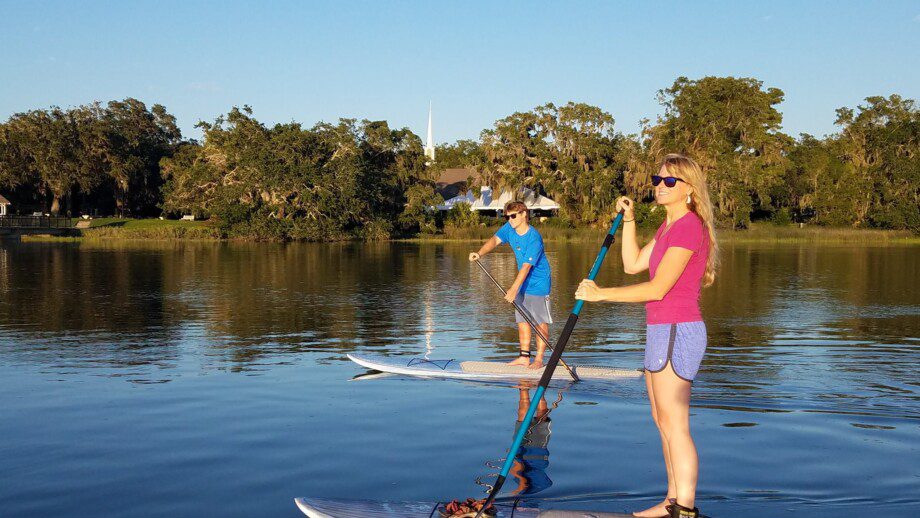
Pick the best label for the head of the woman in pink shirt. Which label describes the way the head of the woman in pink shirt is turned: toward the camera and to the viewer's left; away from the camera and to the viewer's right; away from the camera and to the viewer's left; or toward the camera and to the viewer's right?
toward the camera and to the viewer's left

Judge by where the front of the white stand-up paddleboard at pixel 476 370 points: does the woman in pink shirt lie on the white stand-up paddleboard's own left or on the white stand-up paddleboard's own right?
on the white stand-up paddleboard's own left

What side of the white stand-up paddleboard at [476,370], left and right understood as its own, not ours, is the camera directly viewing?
left

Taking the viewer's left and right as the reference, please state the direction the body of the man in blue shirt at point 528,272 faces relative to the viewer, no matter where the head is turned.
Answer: facing the viewer and to the left of the viewer

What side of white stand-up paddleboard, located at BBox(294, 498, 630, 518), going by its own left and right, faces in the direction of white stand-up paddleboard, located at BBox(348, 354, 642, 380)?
right

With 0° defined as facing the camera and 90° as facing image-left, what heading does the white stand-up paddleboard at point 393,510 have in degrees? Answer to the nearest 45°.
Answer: approximately 90°

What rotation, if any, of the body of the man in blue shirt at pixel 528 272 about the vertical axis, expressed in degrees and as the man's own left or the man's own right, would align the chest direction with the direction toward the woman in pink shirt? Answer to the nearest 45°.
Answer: approximately 45° to the man's own left

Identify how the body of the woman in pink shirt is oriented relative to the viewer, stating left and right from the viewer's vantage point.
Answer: facing to the left of the viewer

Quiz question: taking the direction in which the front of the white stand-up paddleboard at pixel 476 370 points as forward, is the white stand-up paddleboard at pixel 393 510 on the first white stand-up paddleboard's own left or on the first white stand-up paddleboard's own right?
on the first white stand-up paddleboard's own left

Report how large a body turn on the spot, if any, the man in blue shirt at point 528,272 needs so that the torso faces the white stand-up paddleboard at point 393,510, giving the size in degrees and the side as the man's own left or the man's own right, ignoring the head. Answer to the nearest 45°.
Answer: approximately 45° to the man's own left

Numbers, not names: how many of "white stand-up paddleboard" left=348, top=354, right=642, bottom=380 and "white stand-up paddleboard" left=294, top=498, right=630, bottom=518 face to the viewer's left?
2
